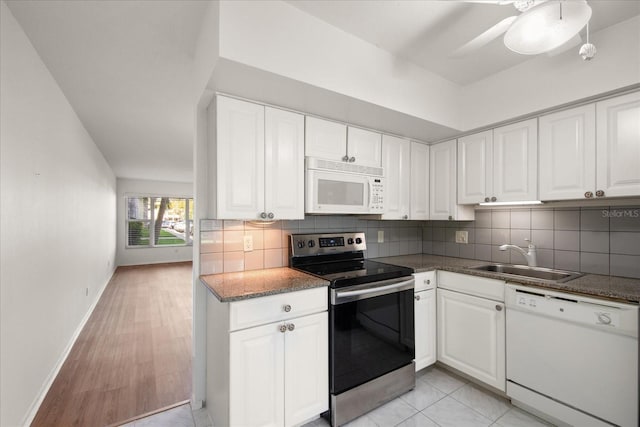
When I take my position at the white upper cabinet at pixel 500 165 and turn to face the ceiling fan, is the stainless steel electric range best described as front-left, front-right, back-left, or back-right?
front-right

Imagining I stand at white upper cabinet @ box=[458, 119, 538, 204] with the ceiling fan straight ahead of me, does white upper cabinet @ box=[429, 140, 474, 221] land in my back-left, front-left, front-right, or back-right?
back-right

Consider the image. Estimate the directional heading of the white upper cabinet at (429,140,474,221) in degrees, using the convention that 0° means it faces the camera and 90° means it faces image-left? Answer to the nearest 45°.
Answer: approximately 45°

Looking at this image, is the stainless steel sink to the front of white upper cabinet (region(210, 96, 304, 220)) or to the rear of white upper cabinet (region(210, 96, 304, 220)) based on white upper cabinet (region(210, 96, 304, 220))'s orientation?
to the front

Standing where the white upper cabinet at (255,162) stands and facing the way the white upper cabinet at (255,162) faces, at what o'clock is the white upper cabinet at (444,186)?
the white upper cabinet at (444,186) is roughly at 10 o'clock from the white upper cabinet at (255,162).

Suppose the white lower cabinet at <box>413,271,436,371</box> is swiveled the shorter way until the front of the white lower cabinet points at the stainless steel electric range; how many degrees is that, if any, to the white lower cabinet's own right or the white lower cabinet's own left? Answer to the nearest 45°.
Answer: approximately 90° to the white lower cabinet's own right

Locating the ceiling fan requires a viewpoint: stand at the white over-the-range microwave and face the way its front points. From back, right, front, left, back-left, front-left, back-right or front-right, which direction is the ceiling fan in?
front

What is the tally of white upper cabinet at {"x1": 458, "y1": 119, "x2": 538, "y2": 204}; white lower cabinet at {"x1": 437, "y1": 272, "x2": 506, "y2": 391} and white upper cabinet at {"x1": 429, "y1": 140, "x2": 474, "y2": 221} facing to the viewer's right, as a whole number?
0

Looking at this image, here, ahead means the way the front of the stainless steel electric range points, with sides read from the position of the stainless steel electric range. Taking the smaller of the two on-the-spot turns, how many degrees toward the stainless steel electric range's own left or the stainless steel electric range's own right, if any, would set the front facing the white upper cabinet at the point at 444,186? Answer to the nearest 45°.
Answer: approximately 90° to the stainless steel electric range's own left

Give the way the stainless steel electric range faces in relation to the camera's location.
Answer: facing the viewer and to the right of the viewer

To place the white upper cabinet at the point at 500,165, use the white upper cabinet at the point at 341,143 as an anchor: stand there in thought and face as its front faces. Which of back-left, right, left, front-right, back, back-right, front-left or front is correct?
front-left

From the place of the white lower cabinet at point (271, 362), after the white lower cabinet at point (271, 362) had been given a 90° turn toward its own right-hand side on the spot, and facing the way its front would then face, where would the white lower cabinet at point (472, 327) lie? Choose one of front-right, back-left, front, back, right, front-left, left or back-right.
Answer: back-left
